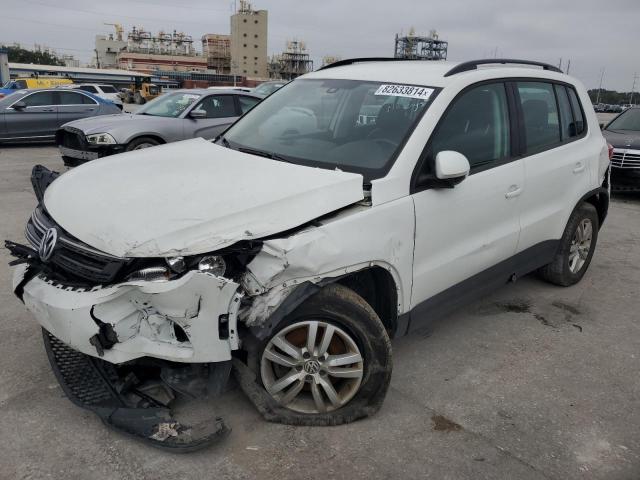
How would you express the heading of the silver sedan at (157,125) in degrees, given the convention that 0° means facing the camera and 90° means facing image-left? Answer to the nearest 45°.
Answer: approximately 45°

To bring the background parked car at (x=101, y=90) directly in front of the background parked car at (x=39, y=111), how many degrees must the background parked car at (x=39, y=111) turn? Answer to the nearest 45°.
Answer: approximately 90° to its right

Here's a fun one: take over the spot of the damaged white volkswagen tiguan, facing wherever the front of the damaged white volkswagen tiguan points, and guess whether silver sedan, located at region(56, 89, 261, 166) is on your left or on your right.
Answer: on your right

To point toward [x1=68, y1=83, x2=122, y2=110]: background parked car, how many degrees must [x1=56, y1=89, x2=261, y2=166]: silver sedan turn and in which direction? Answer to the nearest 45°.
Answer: approximately 135° to its right

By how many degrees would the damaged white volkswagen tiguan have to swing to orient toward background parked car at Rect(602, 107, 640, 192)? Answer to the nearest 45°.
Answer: approximately 180°

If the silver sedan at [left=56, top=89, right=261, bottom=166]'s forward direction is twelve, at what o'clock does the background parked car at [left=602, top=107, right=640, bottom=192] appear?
The background parked car is roughly at 8 o'clock from the silver sedan.

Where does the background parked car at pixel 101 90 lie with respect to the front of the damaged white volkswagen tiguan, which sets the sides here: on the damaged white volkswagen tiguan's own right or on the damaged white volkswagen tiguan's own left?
on the damaged white volkswagen tiguan's own right

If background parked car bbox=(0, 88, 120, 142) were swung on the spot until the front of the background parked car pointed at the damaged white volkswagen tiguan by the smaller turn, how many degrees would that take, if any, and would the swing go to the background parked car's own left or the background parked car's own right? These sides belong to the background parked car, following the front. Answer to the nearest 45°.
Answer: approximately 90° to the background parked car's own left
